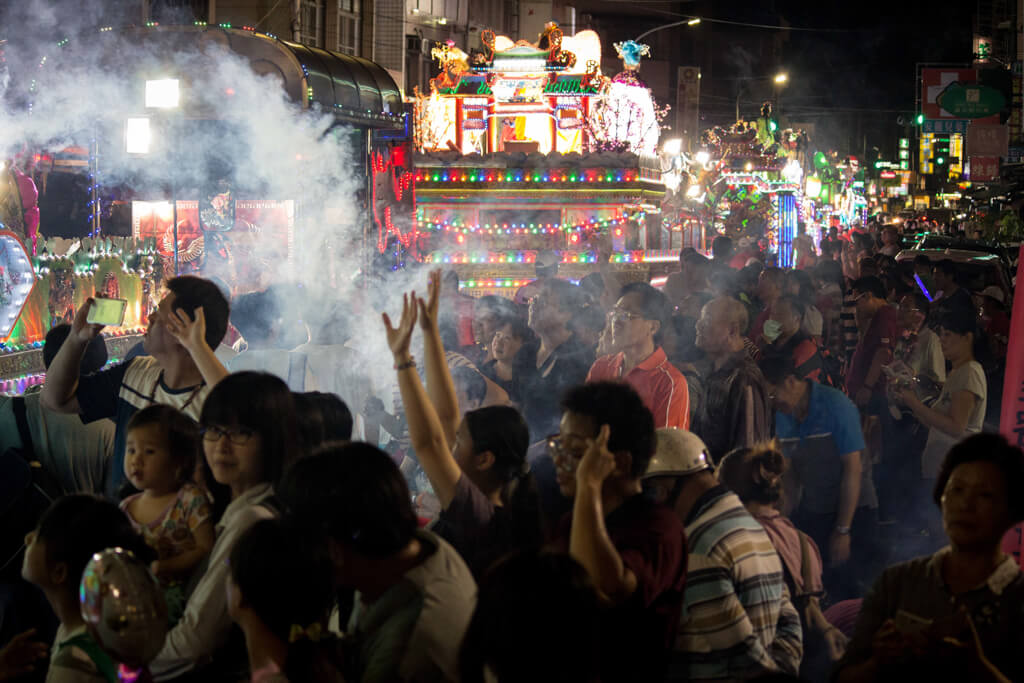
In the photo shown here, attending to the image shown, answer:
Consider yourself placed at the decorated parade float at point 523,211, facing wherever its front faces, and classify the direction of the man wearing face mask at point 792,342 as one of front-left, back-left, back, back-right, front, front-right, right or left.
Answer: front

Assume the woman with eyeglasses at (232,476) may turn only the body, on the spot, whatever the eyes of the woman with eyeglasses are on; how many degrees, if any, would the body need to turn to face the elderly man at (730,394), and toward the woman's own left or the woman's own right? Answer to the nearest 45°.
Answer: approximately 180°

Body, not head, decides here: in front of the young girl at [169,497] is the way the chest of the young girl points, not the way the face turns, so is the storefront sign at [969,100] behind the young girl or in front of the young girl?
behind

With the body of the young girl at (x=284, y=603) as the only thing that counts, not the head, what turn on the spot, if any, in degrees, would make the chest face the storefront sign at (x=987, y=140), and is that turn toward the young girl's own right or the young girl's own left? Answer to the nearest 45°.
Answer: approximately 90° to the young girl's own right

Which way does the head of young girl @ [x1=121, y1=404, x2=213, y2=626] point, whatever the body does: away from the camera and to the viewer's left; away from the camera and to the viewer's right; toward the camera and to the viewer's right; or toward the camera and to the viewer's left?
toward the camera and to the viewer's left

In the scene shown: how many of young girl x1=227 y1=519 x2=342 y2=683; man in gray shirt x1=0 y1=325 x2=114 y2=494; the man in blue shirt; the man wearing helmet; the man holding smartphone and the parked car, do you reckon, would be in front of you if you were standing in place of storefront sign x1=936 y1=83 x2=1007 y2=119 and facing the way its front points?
6

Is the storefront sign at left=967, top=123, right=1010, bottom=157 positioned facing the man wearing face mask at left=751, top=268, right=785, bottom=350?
yes

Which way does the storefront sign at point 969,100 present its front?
toward the camera

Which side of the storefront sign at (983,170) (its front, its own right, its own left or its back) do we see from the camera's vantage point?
front

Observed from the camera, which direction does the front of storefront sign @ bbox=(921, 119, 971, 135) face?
facing the viewer

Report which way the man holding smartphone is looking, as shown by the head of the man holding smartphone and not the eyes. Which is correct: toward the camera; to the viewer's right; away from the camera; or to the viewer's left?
to the viewer's left
